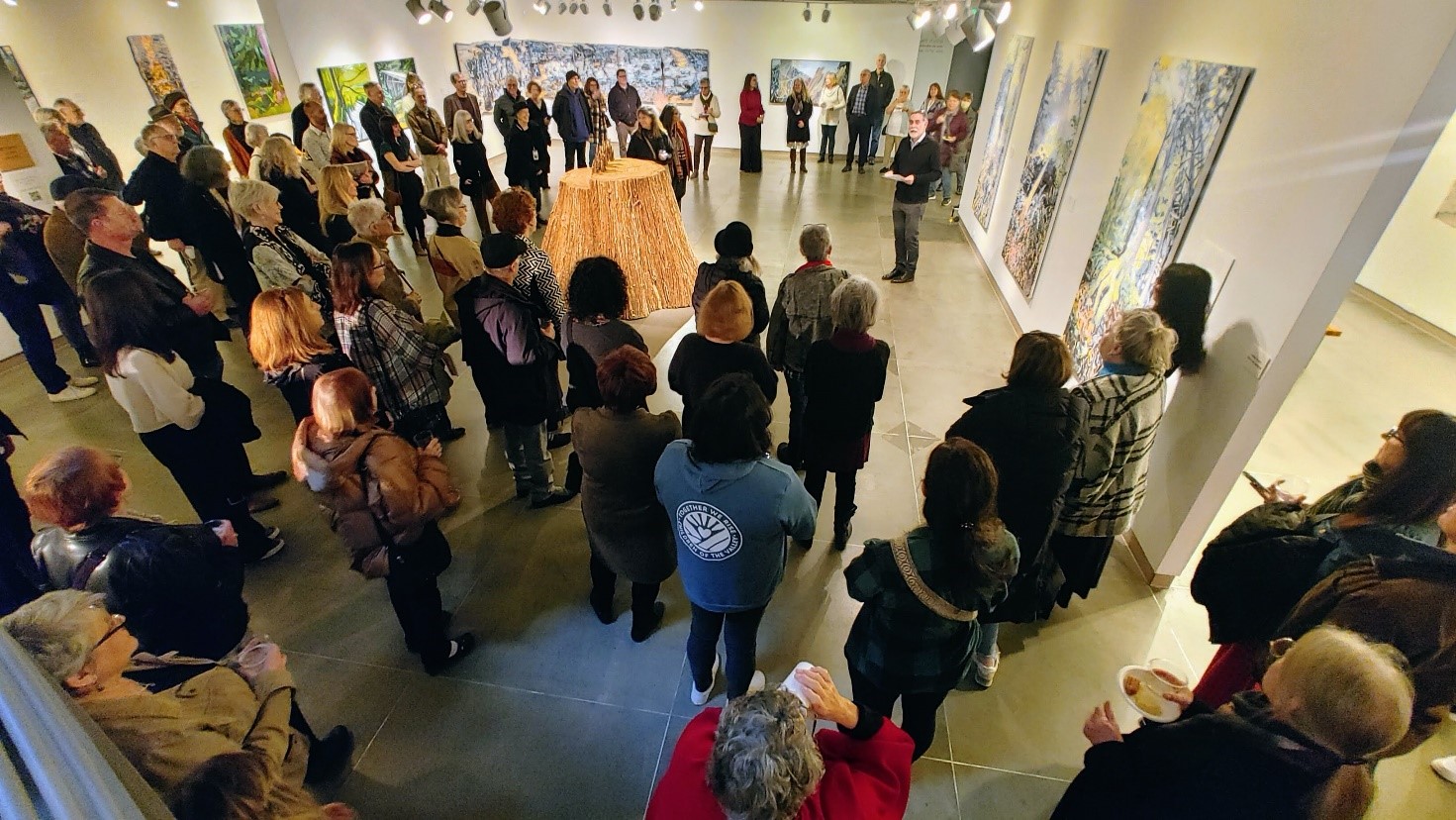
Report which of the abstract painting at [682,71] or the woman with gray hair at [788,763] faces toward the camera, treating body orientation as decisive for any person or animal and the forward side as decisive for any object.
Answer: the abstract painting

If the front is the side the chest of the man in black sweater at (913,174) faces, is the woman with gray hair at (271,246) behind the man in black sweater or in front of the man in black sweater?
in front

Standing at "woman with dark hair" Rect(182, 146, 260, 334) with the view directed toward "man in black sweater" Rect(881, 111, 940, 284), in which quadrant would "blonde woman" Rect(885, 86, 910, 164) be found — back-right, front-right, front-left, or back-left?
front-left

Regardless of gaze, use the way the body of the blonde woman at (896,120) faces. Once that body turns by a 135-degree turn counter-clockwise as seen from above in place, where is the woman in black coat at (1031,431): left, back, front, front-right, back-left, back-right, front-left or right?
right

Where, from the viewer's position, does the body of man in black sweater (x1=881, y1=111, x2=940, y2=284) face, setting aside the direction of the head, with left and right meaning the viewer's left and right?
facing the viewer and to the left of the viewer

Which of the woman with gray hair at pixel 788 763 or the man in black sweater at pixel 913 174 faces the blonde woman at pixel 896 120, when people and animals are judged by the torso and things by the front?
the woman with gray hair

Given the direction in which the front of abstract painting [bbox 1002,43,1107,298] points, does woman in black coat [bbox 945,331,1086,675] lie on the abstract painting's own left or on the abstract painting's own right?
on the abstract painting's own left

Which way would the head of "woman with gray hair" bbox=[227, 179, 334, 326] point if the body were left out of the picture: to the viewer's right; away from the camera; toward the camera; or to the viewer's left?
to the viewer's right

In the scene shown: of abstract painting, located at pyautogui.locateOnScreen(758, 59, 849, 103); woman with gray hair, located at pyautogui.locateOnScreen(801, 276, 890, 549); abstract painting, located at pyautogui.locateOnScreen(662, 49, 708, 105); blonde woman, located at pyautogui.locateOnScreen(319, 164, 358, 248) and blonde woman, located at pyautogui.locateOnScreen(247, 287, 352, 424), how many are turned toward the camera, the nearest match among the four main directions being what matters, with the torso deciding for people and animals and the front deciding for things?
2

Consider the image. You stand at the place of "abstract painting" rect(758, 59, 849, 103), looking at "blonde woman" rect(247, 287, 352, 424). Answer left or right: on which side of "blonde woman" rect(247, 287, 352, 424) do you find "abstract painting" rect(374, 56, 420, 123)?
right

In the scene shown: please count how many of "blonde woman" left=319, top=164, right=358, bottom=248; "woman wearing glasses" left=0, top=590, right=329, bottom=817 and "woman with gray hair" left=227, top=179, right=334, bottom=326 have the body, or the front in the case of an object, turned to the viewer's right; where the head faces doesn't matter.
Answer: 3

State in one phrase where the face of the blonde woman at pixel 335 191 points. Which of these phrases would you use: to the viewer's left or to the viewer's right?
to the viewer's right

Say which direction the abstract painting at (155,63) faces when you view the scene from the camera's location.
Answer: facing the viewer and to the right of the viewer

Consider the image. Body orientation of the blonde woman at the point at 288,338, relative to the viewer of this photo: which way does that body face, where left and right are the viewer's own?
facing away from the viewer and to the right of the viewer

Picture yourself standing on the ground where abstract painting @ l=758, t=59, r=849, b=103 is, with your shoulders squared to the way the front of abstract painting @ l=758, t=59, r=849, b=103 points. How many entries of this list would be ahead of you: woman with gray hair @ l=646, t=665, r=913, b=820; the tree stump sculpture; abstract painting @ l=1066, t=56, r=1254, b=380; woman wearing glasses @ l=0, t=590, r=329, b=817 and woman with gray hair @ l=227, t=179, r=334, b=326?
5

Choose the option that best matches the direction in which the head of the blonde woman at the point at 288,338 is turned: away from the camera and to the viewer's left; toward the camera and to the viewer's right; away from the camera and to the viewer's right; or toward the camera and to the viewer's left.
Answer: away from the camera and to the viewer's right

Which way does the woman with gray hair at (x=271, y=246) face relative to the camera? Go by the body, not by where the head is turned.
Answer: to the viewer's right

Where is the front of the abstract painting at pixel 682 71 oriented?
toward the camera

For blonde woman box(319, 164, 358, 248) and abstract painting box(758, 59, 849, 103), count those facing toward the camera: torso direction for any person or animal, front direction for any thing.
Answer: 1

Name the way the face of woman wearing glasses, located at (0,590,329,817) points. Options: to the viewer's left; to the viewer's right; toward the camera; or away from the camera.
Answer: to the viewer's right

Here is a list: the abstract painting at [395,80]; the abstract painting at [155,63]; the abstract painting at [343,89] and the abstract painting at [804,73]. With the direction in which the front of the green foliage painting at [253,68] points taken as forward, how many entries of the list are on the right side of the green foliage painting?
1

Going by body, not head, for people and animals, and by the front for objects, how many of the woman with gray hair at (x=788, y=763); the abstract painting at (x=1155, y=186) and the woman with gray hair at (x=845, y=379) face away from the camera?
2

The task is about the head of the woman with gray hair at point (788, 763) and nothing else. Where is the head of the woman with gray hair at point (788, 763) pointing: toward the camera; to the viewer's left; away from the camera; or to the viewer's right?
away from the camera

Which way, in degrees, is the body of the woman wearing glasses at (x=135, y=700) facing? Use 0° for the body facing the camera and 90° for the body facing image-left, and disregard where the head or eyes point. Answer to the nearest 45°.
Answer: approximately 270°
